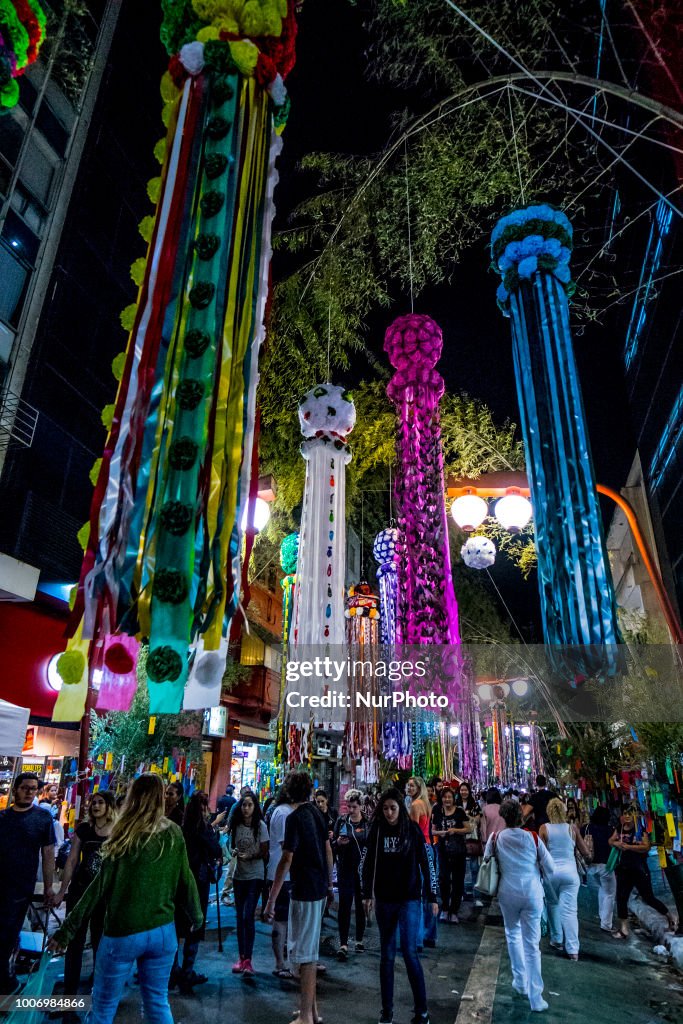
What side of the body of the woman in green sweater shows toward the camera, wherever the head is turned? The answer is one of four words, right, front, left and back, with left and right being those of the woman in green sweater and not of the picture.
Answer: back

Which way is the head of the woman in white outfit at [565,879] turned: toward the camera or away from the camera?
away from the camera

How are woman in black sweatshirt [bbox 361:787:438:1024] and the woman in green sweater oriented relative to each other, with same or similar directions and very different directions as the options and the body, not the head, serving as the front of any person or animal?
very different directions

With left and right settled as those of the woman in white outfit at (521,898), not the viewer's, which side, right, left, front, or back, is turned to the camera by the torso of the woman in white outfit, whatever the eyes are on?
back

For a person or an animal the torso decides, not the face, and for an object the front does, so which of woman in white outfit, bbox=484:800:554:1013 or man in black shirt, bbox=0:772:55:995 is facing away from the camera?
the woman in white outfit

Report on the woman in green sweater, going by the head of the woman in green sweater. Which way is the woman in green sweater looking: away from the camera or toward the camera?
away from the camera

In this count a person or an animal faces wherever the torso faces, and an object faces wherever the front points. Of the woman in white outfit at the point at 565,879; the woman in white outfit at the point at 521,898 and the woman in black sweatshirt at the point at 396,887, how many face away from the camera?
2

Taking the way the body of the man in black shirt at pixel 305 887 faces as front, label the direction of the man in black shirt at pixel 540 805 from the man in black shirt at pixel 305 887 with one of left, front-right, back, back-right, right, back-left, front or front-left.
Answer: right

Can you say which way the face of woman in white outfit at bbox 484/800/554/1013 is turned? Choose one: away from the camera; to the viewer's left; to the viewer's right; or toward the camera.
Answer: away from the camera

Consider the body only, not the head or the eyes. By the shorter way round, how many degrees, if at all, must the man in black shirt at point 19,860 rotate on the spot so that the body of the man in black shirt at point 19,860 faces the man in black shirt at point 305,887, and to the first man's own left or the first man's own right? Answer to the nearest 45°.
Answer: approximately 45° to the first man's own left

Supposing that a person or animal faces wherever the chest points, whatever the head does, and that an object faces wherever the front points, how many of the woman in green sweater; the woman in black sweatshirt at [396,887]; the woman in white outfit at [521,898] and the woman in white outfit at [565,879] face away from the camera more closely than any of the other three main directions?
3

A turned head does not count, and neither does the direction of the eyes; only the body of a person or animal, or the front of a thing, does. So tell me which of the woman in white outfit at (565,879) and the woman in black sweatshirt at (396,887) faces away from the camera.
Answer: the woman in white outfit

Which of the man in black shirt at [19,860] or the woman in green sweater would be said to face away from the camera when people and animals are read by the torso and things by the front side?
the woman in green sweater

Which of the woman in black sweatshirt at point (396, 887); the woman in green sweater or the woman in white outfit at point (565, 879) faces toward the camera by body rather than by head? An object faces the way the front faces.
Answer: the woman in black sweatshirt

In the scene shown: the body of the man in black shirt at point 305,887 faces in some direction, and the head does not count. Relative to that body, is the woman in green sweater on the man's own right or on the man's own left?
on the man's own left

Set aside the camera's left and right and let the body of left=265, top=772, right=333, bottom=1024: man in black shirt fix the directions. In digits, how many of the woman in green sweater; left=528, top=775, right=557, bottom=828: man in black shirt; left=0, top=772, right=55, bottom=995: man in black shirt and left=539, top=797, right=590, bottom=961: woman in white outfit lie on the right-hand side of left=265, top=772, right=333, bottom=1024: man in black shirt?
2

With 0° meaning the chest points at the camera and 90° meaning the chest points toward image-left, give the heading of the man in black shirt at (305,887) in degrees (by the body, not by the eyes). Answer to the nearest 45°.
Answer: approximately 135°
